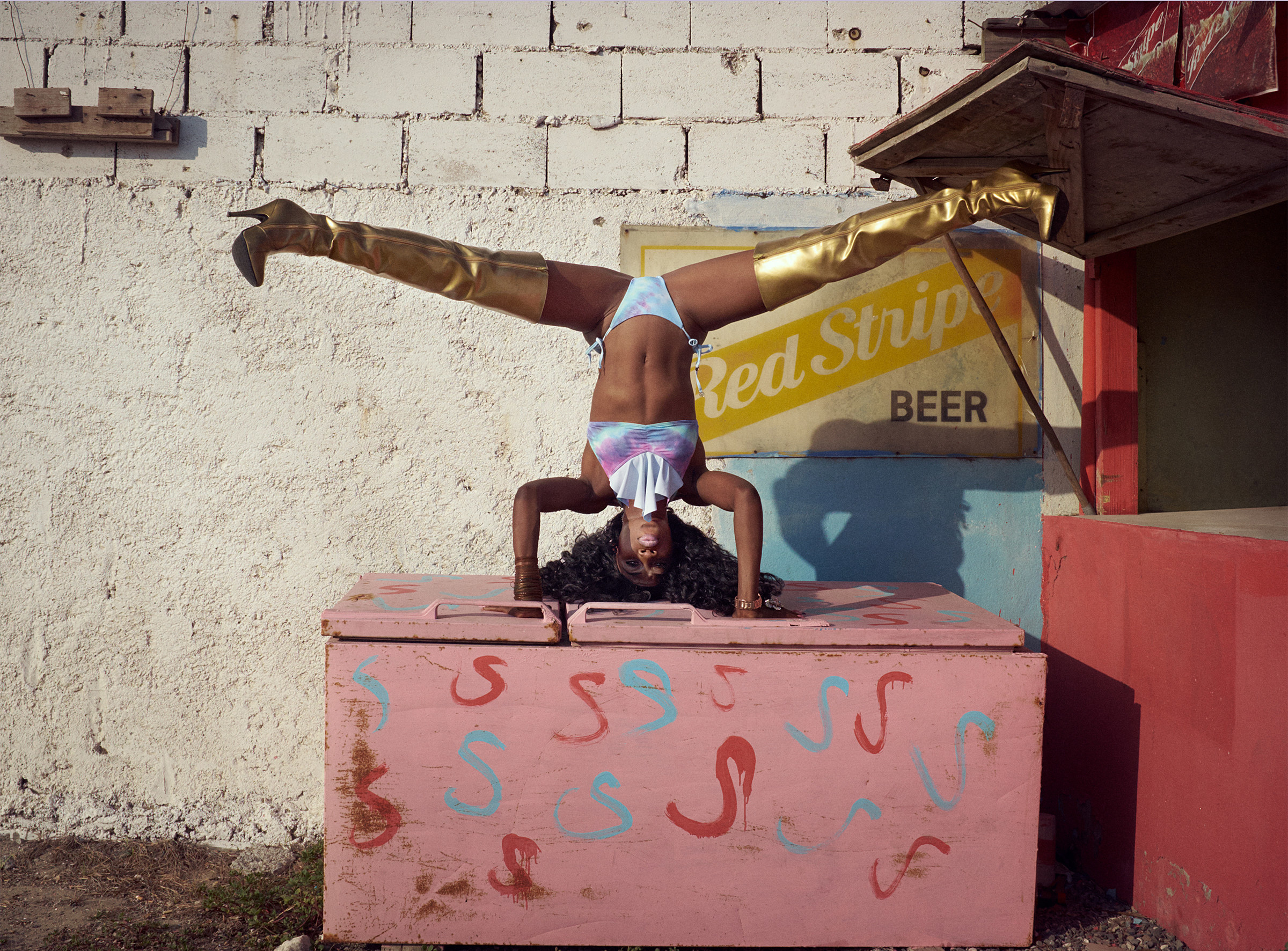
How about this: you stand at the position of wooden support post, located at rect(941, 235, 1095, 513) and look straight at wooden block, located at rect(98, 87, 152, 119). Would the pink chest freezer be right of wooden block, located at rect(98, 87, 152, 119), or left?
left

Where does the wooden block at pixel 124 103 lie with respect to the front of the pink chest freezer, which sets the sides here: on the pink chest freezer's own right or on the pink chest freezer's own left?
on the pink chest freezer's own right

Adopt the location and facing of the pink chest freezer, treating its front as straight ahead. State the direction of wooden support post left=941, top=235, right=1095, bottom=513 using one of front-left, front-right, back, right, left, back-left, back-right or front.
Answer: back-left

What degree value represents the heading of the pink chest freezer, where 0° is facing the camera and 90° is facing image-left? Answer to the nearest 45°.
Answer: approximately 0°
